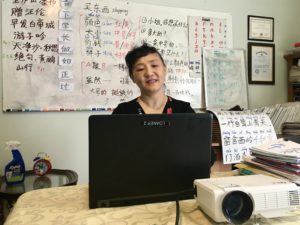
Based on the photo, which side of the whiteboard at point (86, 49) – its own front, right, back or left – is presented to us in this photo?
front

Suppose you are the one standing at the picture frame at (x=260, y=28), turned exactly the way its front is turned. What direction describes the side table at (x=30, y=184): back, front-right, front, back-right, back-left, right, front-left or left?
front-right

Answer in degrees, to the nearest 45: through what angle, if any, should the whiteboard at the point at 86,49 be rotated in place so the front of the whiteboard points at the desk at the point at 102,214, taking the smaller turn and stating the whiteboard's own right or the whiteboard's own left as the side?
0° — it already faces it

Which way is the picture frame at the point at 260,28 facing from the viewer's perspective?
toward the camera

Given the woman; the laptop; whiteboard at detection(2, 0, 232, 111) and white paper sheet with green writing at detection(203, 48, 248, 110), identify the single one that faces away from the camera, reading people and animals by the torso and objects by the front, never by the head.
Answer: the laptop

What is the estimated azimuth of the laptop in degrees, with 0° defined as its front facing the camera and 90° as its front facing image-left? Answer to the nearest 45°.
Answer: approximately 180°

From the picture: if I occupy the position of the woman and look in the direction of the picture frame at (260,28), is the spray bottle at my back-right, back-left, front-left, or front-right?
back-left

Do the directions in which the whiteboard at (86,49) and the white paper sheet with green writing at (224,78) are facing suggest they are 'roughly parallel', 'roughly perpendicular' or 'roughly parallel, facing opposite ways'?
roughly parallel

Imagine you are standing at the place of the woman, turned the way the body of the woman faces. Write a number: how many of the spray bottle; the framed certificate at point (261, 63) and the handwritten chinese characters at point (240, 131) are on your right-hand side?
1
